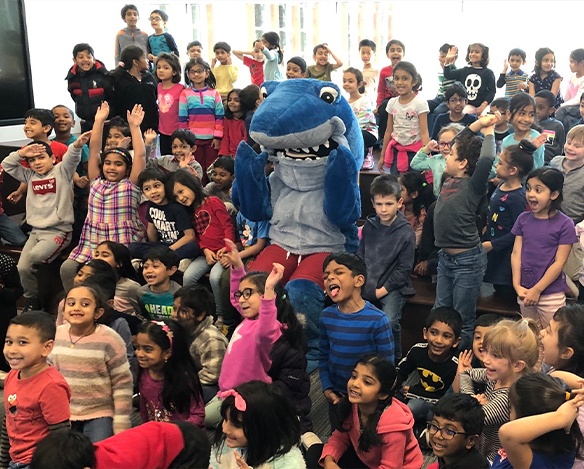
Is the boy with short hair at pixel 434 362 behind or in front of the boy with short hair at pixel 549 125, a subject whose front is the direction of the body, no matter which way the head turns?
in front

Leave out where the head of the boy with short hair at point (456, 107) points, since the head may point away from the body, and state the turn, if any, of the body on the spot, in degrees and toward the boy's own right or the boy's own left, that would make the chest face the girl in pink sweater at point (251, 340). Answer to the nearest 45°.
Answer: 0° — they already face them

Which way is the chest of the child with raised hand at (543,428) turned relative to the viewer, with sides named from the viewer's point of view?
facing away from the viewer and to the left of the viewer

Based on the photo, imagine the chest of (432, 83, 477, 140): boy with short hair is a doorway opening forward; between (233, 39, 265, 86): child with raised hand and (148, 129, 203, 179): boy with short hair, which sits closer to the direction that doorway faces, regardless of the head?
the boy with short hair

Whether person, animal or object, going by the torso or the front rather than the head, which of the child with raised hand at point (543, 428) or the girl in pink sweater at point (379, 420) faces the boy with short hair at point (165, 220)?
the child with raised hand
